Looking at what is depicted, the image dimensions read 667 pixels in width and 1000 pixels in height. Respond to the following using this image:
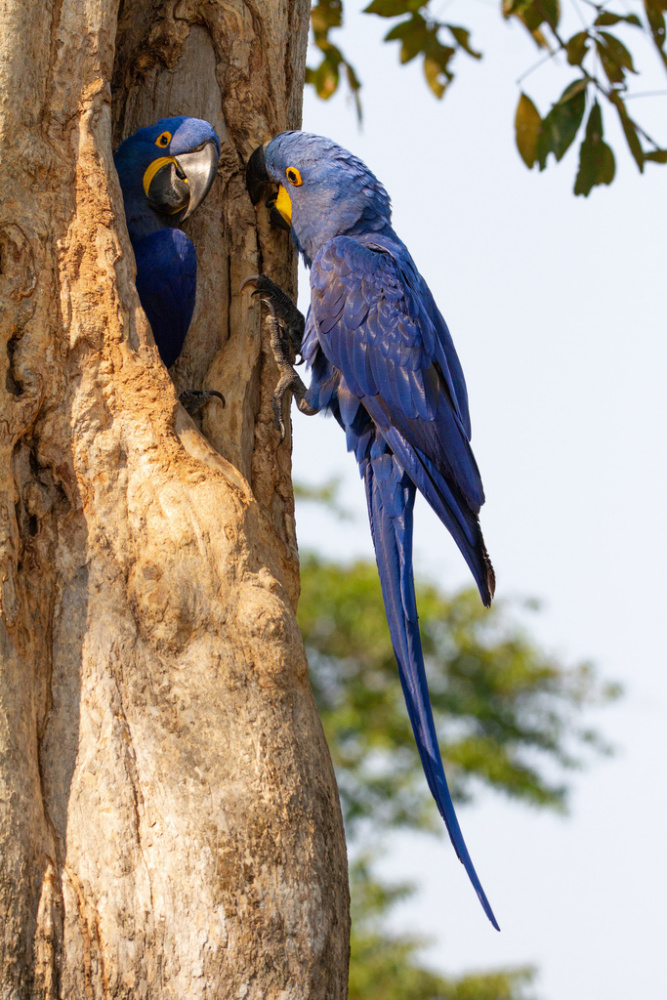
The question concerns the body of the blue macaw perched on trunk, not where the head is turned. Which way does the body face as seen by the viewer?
to the viewer's left

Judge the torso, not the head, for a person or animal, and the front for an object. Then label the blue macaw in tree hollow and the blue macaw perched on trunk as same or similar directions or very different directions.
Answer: very different directions
